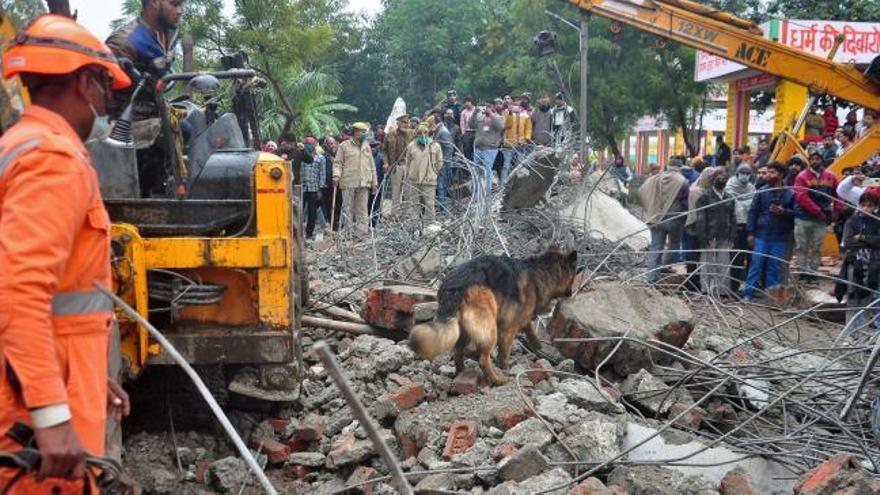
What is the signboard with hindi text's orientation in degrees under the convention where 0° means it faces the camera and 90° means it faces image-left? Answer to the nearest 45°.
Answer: approximately 0°

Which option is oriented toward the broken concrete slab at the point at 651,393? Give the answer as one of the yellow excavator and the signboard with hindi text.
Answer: the signboard with hindi text

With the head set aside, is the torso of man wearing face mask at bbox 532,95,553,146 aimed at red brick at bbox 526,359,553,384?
yes

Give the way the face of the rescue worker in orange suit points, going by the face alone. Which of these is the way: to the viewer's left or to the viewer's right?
to the viewer's right

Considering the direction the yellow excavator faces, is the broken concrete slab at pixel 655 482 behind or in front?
behind

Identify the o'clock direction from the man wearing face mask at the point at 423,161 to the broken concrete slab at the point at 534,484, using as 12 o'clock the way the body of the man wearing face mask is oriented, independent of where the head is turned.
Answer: The broken concrete slab is roughly at 12 o'clock from the man wearing face mask.

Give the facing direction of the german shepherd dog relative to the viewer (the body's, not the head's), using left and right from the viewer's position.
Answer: facing away from the viewer and to the right of the viewer

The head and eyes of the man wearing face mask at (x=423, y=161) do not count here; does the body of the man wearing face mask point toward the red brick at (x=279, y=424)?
yes

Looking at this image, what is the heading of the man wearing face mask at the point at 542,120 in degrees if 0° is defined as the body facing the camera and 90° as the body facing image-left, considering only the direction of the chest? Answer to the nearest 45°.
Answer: approximately 0°
